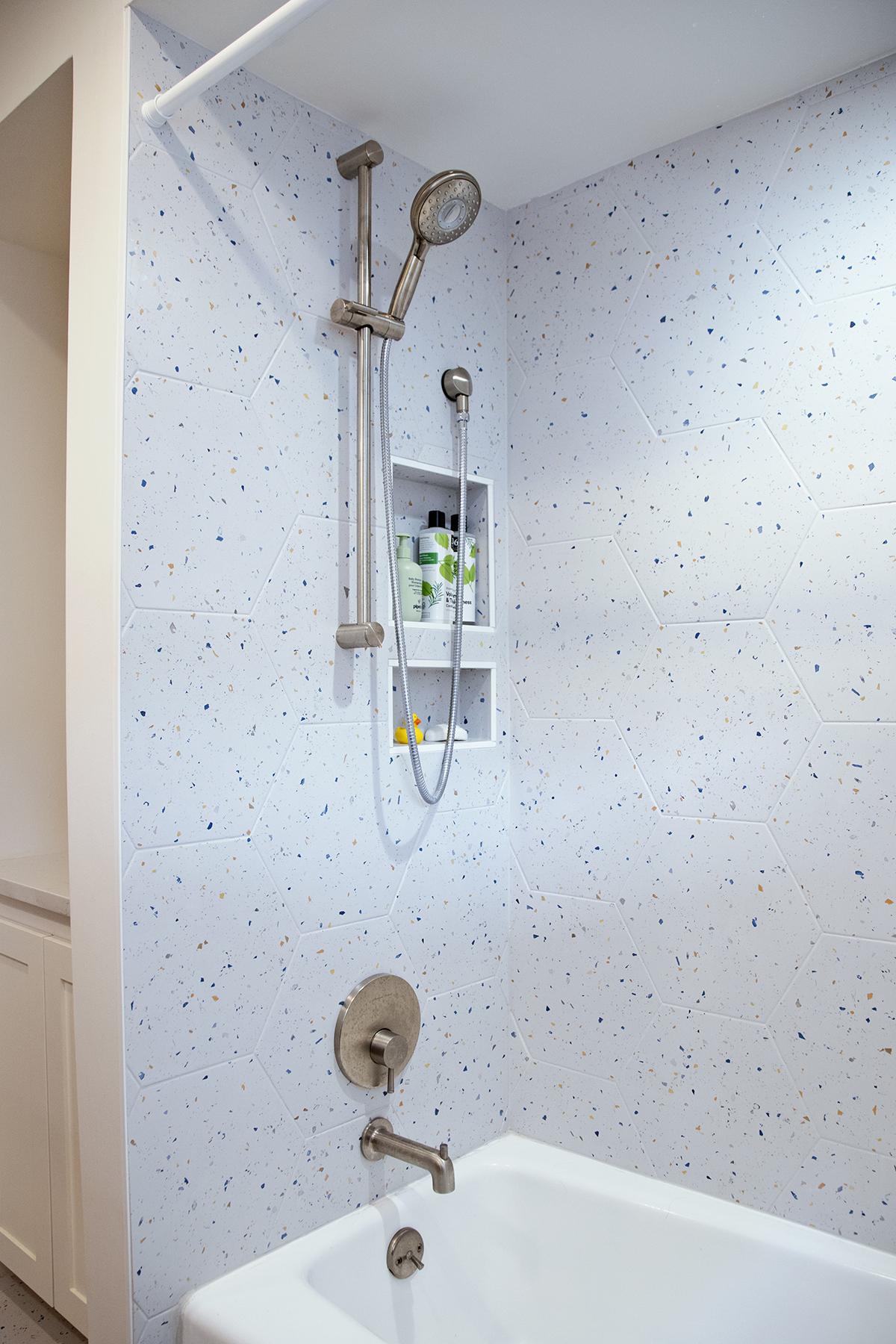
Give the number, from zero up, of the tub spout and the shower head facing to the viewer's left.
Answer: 0

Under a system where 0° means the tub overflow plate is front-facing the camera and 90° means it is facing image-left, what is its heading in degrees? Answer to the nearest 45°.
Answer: approximately 315°

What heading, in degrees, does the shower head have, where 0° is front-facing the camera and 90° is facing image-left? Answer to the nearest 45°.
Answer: approximately 315°
